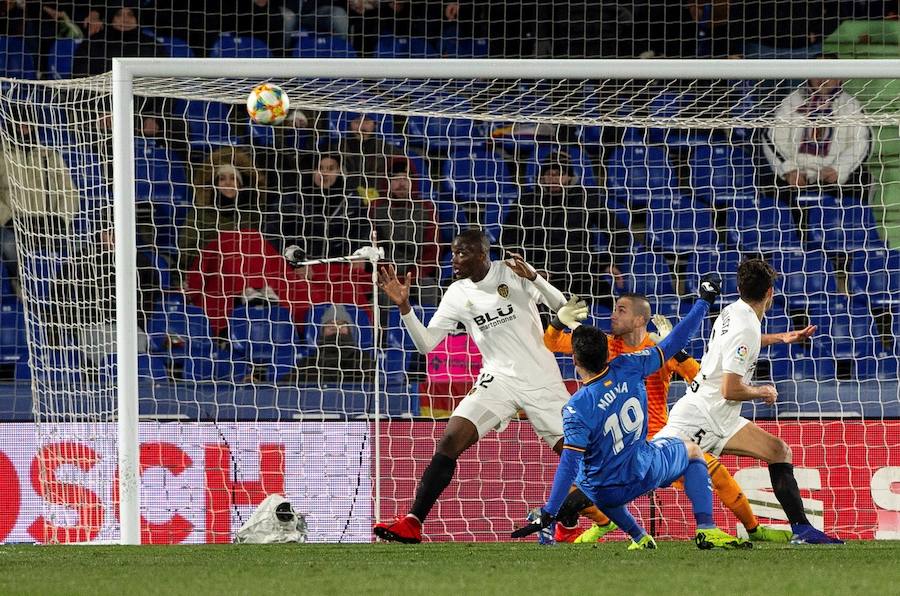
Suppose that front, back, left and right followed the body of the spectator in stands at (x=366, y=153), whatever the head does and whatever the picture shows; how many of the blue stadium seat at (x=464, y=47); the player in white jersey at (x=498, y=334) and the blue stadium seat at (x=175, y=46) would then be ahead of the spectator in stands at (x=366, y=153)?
1

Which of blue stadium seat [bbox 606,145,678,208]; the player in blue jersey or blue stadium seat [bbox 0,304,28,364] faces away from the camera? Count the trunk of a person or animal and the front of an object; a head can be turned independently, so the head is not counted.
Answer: the player in blue jersey

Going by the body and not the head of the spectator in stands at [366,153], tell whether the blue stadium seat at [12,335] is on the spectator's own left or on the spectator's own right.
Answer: on the spectator's own right

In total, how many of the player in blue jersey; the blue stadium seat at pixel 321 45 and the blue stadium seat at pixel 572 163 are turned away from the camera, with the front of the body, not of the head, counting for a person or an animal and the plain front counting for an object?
1

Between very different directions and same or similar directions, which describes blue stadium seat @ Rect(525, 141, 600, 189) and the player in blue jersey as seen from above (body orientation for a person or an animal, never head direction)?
very different directions

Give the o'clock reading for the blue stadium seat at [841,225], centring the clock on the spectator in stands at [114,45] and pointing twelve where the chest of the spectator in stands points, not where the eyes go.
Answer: The blue stadium seat is roughly at 10 o'clock from the spectator in stands.

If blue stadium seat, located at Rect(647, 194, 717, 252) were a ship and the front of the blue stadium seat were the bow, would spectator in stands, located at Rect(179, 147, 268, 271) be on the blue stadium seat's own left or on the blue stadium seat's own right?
on the blue stadium seat's own right

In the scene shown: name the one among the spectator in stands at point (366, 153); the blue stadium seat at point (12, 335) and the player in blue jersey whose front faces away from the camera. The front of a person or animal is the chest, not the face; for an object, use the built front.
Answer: the player in blue jersey

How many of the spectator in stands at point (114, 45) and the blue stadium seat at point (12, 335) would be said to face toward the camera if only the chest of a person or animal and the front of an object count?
2
